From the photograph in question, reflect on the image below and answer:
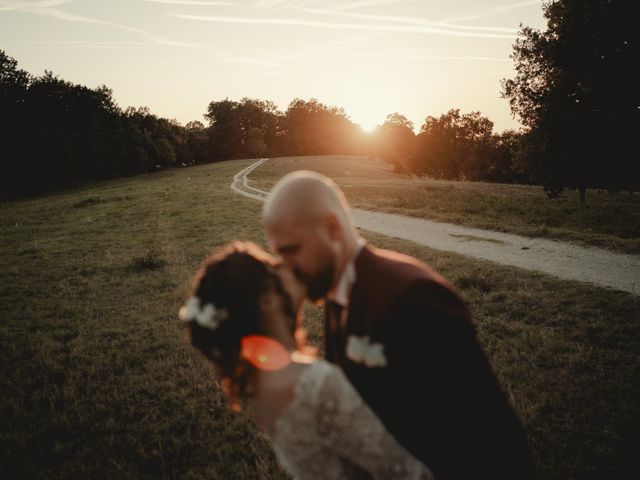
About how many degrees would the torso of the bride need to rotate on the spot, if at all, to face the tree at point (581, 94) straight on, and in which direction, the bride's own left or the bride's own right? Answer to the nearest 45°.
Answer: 0° — they already face it

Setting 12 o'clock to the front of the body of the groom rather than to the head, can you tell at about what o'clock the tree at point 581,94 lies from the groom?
The tree is roughly at 5 o'clock from the groom.

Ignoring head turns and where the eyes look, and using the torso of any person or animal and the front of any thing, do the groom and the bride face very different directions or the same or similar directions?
very different directions

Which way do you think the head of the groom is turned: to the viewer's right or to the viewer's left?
to the viewer's left

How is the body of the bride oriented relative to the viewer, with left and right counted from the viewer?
facing away from the viewer and to the right of the viewer

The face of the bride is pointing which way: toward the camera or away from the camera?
away from the camera
